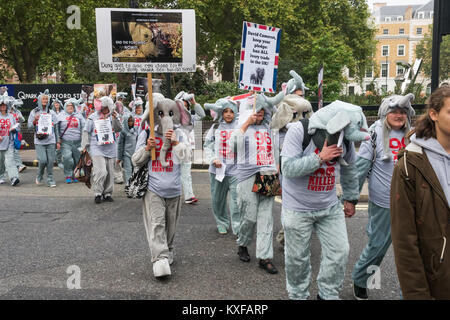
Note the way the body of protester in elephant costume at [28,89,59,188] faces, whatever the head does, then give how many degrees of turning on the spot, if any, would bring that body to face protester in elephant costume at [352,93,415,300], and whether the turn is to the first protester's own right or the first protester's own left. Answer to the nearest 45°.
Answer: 0° — they already face them

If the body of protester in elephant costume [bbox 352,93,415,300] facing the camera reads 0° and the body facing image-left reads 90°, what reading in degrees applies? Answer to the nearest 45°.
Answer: approximately 315°

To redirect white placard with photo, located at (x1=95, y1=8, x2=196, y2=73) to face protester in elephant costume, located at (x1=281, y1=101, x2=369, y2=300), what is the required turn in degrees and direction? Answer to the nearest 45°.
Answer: approximately 45° to its left

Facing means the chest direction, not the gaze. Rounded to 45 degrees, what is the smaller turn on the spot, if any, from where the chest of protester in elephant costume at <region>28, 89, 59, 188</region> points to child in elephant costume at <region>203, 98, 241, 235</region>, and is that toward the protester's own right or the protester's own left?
0° — they already face them

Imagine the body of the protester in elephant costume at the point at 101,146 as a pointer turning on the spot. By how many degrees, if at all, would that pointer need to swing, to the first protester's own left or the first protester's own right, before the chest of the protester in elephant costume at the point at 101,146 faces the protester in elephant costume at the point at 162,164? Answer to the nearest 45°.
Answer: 0° — they already face them

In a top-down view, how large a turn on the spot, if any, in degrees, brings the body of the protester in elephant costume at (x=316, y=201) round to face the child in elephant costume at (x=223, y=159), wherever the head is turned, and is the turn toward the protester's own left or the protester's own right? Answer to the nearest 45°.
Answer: approximately 180°
